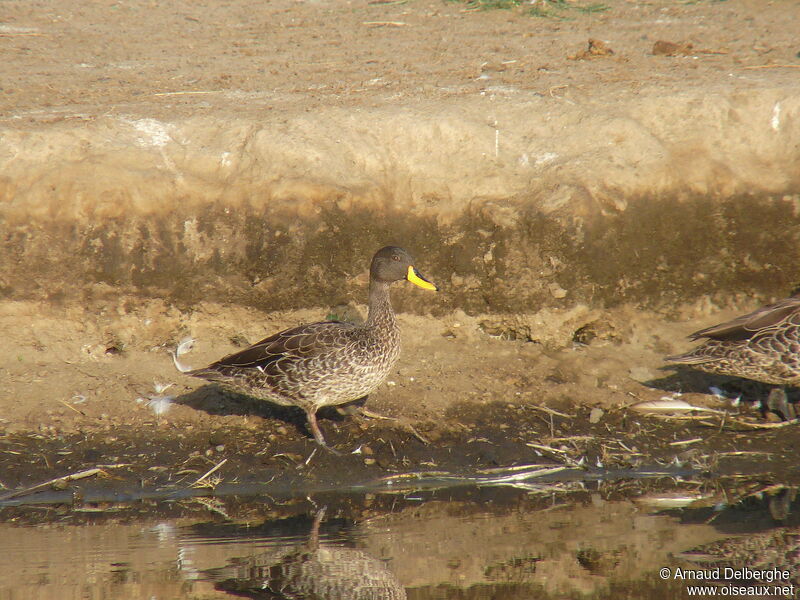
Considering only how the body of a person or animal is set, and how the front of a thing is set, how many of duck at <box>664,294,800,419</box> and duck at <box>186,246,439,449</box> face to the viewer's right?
2

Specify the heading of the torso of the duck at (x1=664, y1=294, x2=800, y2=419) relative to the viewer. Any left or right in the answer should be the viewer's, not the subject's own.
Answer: facing to the right of the viewer

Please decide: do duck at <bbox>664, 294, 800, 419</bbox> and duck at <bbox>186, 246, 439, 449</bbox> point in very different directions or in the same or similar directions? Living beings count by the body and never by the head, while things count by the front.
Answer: same or similar directions

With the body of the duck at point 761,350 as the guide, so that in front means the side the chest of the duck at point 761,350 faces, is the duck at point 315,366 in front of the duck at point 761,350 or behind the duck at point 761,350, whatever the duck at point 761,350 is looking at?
behind

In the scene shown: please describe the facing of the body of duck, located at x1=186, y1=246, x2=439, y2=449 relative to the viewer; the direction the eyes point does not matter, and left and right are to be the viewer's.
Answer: facing to the right of the viewer

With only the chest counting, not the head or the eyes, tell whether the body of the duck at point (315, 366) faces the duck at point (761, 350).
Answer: yes
